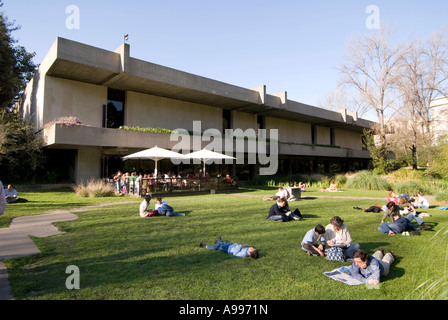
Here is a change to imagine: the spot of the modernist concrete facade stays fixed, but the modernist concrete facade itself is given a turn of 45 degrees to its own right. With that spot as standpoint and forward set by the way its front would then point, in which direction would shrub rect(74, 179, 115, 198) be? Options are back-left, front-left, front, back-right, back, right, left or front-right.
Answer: front

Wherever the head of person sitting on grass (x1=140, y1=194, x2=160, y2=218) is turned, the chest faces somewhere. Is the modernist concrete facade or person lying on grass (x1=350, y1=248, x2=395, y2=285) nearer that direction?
the person lying on grass

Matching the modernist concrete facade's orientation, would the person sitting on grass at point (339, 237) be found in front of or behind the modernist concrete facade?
in front

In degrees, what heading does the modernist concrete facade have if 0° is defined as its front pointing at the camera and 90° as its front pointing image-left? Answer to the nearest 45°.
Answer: approximately 315°

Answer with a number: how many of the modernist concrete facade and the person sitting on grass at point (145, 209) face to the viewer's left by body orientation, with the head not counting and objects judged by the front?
0

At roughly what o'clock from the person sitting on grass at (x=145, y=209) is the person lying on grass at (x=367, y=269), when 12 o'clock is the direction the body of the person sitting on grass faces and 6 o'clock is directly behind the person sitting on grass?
The person lying on grass is roughly at 2 o'clock from the person sitting on grass.

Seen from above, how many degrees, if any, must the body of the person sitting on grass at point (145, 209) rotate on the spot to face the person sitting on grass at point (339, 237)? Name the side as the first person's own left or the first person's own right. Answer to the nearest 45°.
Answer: approximately 45° to the first person's own right

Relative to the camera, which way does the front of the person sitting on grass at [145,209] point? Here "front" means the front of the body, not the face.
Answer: to the viewer's right

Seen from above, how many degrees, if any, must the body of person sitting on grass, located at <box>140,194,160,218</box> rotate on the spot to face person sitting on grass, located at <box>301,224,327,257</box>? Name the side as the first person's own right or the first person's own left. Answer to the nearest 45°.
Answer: approximately 45° to the first person's own right
